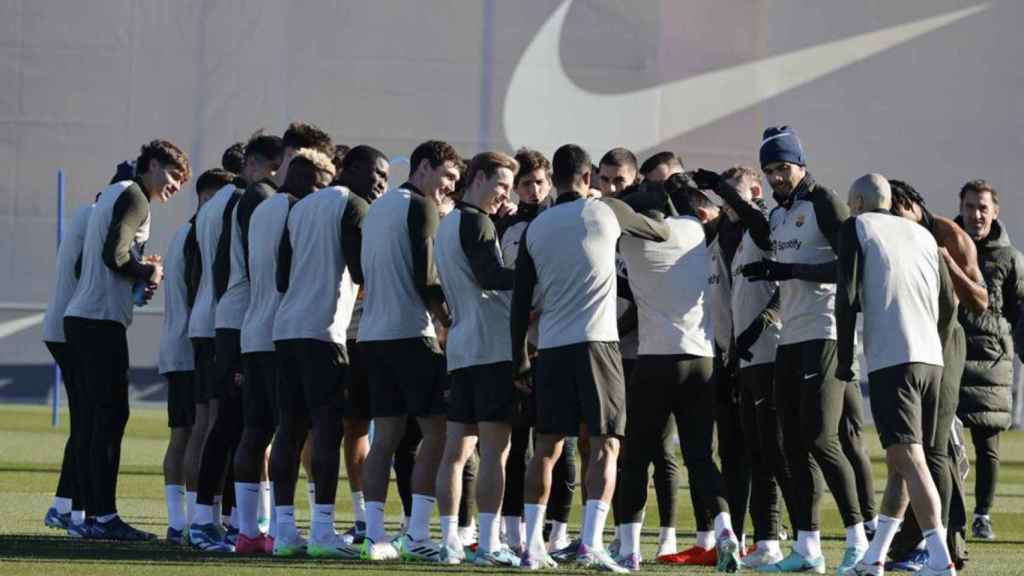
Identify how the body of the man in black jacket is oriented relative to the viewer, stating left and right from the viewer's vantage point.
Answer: facing the viewer and to the left of the viewer
